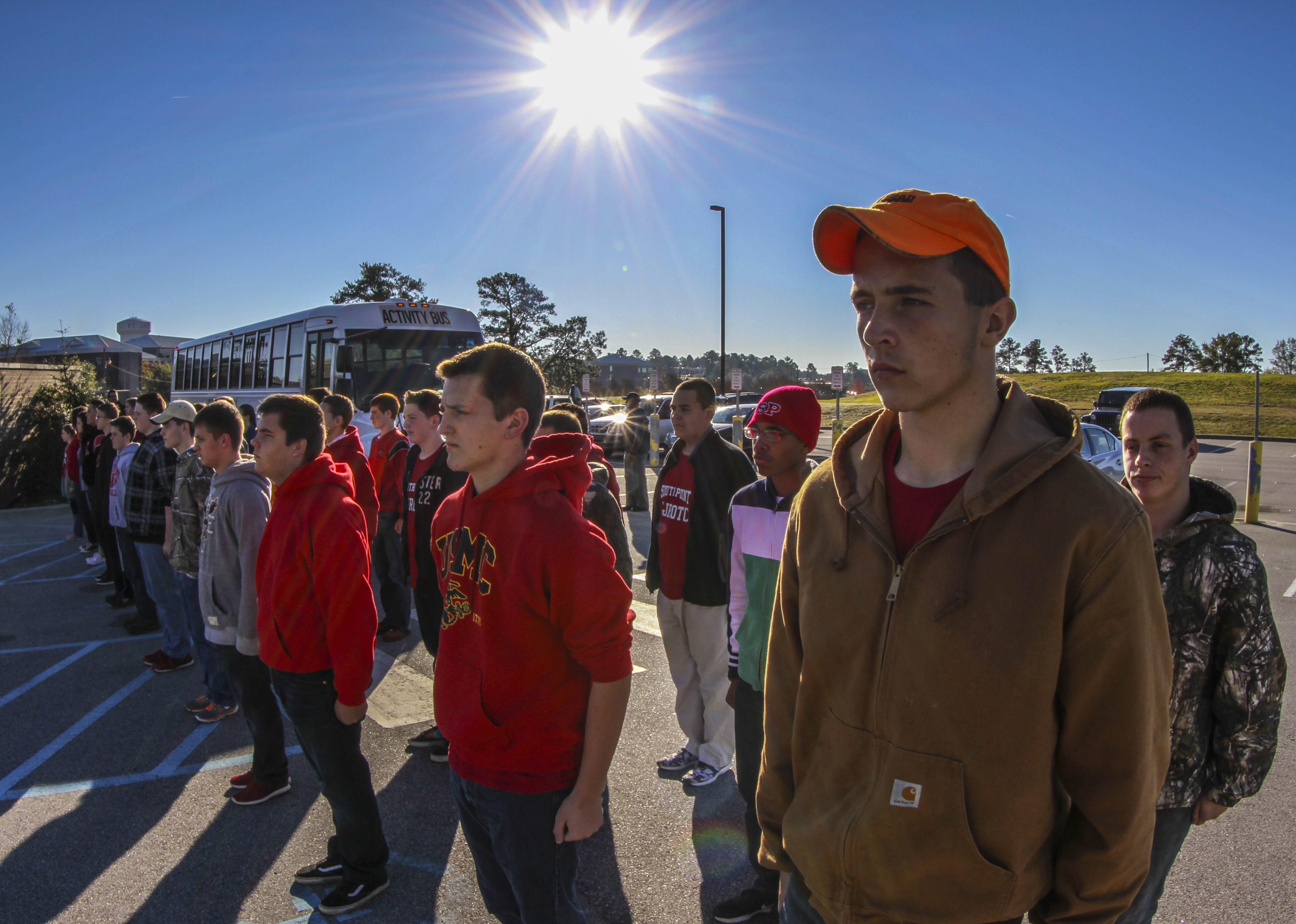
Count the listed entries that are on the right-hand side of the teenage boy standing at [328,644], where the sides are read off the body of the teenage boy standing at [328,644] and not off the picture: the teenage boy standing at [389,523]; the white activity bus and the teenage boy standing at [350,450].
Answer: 3

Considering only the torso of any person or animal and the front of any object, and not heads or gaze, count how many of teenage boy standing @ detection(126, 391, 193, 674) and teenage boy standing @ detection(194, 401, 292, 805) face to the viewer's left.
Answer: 2

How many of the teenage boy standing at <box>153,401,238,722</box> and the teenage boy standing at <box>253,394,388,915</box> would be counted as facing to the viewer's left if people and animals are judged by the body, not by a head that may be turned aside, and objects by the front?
2

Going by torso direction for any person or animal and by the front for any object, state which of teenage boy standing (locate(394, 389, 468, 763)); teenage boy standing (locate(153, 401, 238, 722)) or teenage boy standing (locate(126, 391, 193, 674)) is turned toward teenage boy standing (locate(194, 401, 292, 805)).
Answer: teenage boy standing (locate(394, 389, 468, 763))

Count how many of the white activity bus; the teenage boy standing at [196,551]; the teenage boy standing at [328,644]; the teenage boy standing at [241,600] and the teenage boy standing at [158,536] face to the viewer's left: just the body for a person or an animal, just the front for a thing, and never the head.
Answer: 4

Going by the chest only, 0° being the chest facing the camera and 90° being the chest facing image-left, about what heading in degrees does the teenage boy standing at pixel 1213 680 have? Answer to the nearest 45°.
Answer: approximately 45°

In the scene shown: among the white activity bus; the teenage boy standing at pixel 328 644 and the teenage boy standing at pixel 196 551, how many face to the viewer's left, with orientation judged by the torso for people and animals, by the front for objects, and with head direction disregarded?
2

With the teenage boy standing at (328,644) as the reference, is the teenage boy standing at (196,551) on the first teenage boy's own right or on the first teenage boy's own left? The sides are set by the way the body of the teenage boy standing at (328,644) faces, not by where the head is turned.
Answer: on the first teenage boy's own right

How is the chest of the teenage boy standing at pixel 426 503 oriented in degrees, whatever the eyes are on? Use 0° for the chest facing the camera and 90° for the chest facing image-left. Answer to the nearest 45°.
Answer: approximately 45°

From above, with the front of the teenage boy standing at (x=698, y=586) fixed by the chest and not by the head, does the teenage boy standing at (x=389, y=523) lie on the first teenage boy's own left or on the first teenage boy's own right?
on the first teenage boy's own right

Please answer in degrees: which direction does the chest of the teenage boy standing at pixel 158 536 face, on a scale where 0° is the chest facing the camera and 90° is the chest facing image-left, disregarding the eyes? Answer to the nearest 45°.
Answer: approximately 90°

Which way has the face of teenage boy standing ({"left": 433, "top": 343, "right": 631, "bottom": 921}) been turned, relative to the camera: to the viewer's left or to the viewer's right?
to the viewer's left

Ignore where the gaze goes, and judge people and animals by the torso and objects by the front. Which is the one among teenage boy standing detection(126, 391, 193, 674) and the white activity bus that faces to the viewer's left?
the teenage boy standing

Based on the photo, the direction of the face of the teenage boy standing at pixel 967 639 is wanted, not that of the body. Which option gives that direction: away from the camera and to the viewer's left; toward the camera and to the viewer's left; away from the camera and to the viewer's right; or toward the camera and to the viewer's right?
toward the camera and to the viewer's left
